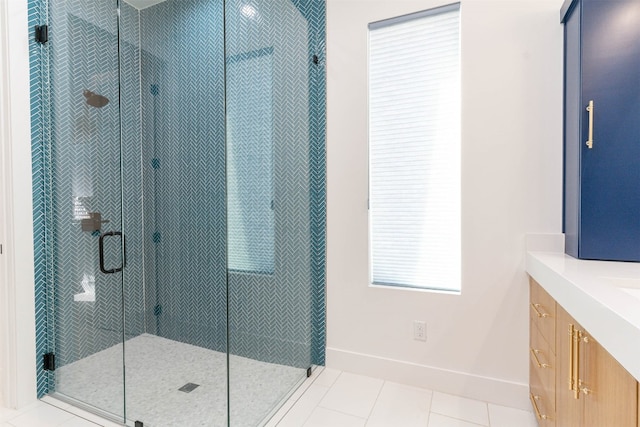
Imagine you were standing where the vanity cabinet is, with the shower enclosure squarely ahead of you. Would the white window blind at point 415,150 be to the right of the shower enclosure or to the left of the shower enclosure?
right

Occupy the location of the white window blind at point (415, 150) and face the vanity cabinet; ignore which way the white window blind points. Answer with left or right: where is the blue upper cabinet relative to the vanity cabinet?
left

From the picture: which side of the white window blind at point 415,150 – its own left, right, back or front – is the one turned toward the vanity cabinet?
left

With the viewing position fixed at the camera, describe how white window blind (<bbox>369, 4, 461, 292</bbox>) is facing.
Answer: facing the viewer and to the left of the viewer

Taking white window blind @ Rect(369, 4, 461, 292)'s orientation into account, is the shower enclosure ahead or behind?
ahead

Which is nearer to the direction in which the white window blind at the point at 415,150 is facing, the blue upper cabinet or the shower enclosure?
the shower enclosure
